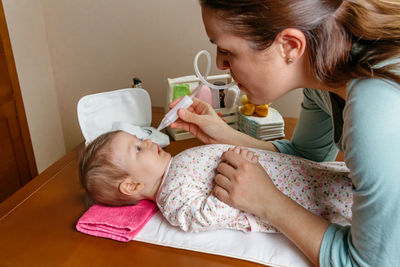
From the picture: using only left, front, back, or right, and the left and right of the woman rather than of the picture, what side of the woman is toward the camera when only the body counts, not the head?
left

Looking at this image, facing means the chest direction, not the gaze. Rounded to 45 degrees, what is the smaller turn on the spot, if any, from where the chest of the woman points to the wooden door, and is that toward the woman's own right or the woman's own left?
approximately 45° to the woman's own right

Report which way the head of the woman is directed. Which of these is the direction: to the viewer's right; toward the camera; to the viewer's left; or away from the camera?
to the viewer's left

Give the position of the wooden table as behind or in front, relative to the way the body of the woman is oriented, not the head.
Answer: in front
